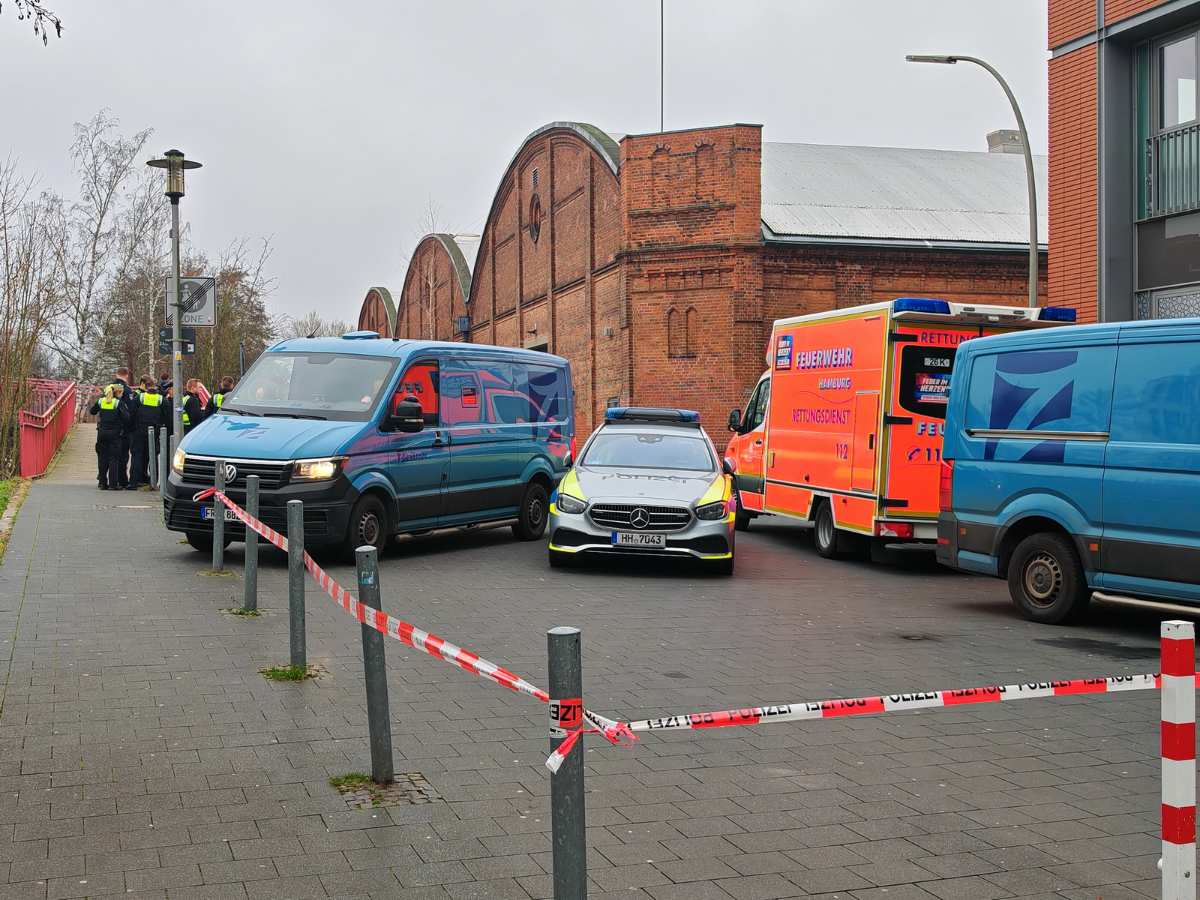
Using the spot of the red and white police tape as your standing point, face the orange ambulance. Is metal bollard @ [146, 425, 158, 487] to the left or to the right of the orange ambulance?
left

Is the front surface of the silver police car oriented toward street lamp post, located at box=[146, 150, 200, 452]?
no

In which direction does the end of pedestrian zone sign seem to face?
toward the camera

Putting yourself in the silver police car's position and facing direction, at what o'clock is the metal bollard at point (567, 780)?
The metal bollard is roughly at 12 o'clock from the silver police car.

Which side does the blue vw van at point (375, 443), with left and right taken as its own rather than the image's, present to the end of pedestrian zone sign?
right

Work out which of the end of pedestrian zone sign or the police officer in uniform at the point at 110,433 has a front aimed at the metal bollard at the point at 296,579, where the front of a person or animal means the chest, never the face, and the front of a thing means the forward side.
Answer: the end of pedestrian zone sign

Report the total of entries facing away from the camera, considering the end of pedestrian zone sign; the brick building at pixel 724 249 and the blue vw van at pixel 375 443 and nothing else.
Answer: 0

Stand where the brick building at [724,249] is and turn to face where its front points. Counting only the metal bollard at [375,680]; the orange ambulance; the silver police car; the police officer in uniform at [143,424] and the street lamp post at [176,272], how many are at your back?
0

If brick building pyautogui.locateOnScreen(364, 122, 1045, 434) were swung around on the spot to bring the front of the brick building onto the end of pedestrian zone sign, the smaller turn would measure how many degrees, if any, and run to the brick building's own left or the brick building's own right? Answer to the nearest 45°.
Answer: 0° — it already faces it

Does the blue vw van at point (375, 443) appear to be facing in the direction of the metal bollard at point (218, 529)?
yes

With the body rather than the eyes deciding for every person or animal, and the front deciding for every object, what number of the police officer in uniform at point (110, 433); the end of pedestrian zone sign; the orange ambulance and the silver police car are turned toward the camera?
2

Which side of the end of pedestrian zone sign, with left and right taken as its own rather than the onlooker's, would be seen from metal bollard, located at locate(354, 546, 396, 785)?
front

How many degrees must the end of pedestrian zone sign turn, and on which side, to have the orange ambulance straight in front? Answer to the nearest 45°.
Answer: approximately 45° to its left

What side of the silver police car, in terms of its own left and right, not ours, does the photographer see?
front

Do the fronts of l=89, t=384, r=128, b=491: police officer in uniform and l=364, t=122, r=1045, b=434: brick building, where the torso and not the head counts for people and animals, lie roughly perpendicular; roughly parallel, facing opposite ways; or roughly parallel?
roughly perpendicular

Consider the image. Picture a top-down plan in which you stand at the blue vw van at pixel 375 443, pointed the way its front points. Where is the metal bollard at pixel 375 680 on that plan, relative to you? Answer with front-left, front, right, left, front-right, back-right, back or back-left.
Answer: front-left

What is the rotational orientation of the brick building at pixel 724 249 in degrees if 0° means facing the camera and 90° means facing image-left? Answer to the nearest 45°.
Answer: approximately 45°

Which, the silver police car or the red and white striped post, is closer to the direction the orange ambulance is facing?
the silver police car

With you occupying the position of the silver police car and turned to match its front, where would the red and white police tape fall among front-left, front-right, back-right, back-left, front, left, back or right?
front
